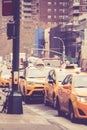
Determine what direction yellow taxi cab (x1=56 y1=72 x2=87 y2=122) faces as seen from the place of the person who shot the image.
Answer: facing the viewer and to the right of the viewer

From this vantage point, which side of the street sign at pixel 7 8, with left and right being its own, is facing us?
front

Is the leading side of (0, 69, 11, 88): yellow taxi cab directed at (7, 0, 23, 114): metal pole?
yes

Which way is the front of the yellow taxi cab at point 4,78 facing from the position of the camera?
facing the viewer

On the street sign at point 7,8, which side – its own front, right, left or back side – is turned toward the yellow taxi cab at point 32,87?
back

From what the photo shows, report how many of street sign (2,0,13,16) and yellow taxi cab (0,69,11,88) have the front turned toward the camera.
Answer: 2

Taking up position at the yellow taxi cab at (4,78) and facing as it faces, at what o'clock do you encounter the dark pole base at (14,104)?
The dark pole base is roughly at 12 o'clock from the yellow taxi cab.

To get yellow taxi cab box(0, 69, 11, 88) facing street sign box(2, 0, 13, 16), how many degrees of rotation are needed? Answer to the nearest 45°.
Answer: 0° — it already faces it

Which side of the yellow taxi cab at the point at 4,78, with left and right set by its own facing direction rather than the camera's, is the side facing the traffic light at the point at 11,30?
front
